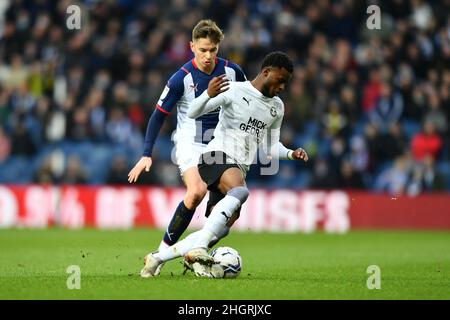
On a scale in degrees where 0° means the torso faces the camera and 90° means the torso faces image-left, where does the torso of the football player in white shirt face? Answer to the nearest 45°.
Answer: approximately 315°

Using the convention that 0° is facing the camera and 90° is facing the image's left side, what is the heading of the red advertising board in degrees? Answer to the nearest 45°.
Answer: approximately 0°

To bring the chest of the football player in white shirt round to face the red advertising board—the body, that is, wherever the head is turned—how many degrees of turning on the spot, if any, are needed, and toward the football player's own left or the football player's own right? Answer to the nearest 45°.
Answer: approximately 135° to the football player's own left

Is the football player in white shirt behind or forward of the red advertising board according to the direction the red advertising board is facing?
forward

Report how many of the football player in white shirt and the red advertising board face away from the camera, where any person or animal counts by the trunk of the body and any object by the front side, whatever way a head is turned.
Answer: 0

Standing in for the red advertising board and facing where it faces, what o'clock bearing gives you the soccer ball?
The soccer ball is roughly at 12 o'clock from the red advertising board.
